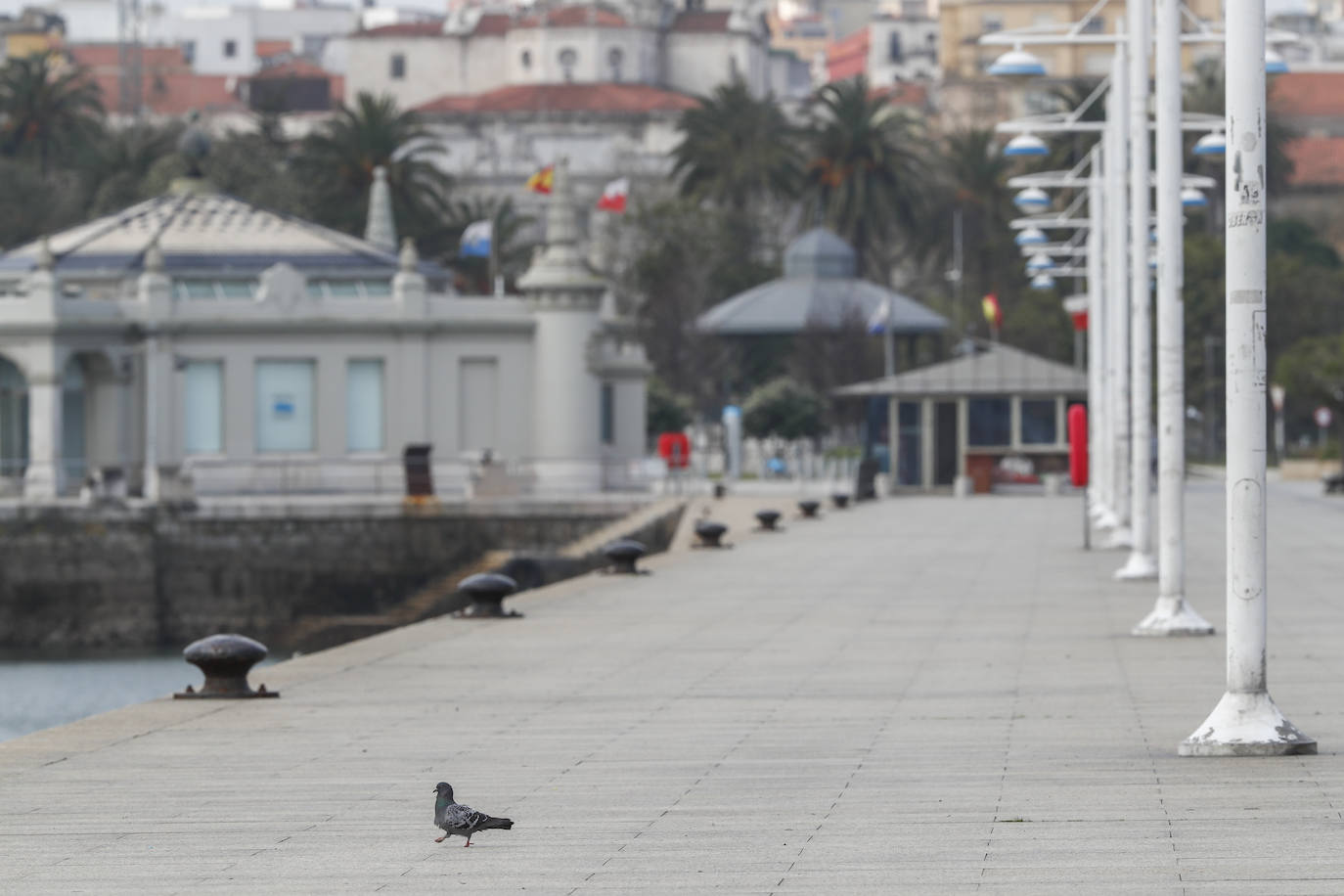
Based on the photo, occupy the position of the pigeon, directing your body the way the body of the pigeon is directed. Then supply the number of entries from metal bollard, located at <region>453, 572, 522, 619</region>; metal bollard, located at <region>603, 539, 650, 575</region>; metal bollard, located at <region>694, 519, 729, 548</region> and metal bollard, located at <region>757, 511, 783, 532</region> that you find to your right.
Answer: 4

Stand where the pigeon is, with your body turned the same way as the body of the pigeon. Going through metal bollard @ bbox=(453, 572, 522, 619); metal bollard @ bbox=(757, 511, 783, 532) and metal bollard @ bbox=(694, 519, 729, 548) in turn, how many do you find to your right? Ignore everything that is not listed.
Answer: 3

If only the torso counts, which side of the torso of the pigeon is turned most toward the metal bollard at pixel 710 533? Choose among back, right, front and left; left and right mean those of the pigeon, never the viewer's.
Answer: right

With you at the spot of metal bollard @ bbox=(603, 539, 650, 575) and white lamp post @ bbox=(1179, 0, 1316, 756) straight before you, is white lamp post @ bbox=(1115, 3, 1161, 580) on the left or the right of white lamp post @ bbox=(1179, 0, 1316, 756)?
left

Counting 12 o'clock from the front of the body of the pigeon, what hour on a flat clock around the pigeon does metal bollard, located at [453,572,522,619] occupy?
The metal bollard is roughly at 3 o'clock from the pigeon.

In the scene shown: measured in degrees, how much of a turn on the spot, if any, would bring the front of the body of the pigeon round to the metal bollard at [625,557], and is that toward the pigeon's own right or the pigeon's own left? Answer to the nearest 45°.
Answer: approximately 90° to the pigeon's own right

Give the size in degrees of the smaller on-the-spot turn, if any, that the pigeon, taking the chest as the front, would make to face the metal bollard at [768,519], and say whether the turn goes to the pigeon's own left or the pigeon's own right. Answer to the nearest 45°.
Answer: approximately 90° to the pigeon's own right

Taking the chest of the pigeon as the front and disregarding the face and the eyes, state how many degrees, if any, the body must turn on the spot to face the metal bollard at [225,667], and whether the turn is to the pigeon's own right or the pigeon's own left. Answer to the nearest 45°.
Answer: approximately 90° to the pigeon's own right

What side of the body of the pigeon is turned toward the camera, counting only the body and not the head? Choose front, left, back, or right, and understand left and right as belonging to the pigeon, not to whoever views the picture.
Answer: left
